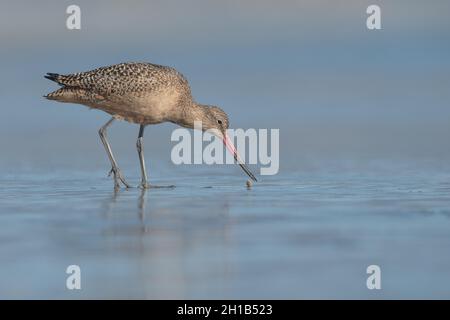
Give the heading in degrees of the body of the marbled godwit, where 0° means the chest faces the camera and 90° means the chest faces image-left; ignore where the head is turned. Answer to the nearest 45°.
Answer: approximately 270°
